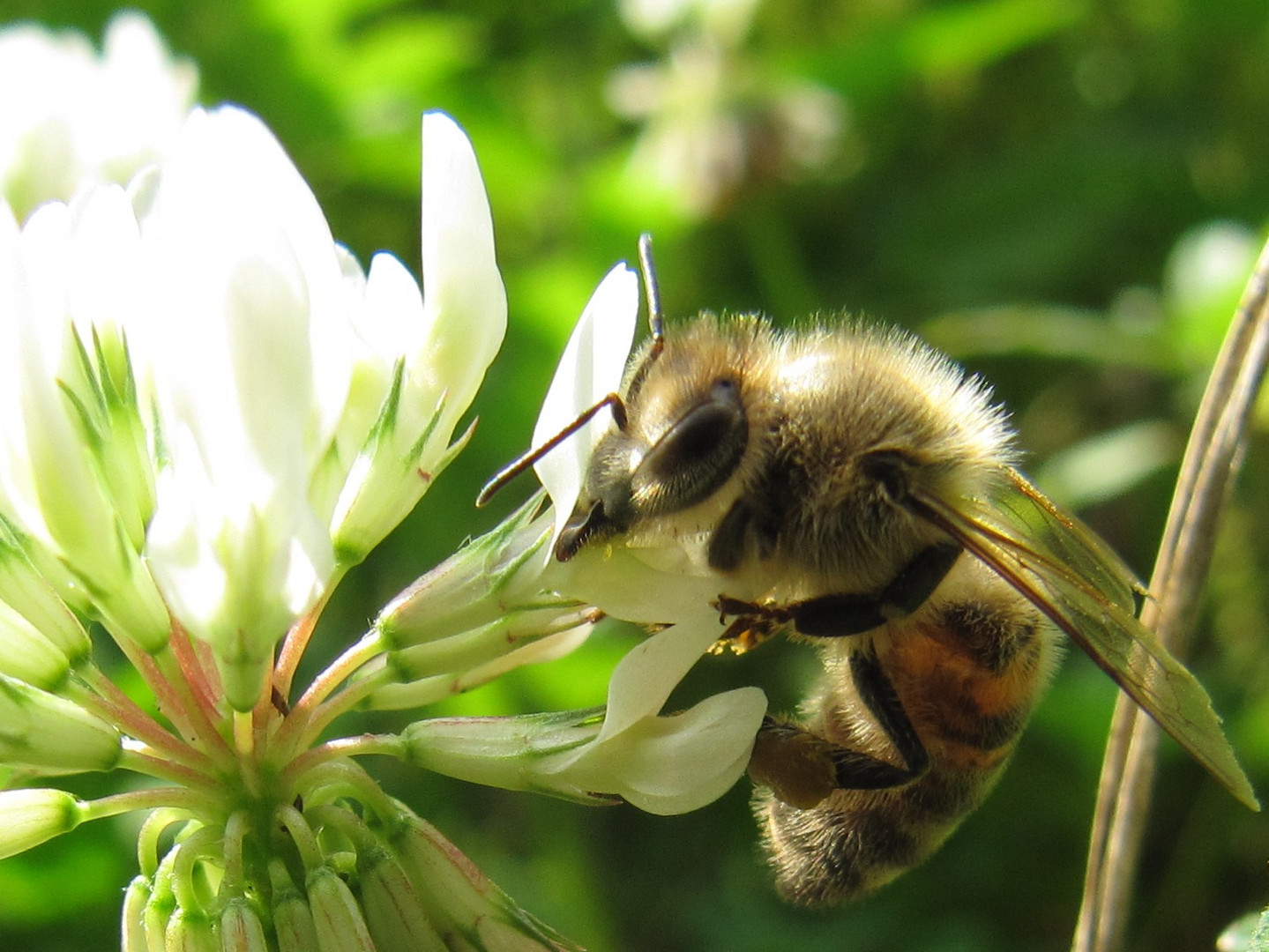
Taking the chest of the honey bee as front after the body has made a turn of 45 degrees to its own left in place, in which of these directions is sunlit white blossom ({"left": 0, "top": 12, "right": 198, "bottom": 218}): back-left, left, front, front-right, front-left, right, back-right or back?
right

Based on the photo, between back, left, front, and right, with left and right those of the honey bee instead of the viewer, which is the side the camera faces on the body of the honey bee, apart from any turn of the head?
left
